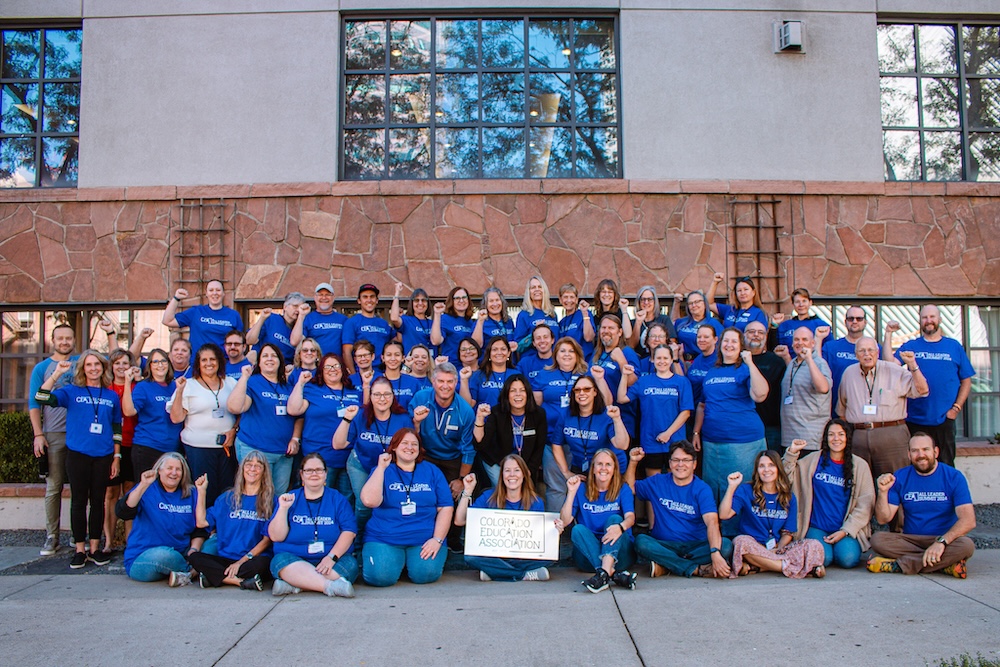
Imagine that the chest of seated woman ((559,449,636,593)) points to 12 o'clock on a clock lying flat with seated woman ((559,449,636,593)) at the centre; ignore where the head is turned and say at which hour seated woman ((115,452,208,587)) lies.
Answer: seated woman ((115,452,208,587)) is roughly at 3 o'clock from seated woman ((559,449,636,593)).

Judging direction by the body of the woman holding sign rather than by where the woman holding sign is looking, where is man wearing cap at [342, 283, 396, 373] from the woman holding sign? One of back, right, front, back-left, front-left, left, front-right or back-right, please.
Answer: back-right

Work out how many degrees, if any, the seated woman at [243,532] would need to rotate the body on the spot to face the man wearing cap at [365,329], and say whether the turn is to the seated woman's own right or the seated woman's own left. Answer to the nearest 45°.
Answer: approximately 135° to the seated woman's own left

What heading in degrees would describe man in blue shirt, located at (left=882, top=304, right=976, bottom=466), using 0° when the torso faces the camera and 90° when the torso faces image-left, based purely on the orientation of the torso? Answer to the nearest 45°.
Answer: approximately 0°

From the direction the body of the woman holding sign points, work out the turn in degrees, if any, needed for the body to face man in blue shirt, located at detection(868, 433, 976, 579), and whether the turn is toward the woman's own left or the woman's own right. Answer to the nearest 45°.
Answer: approximately 90° to the woman's own left

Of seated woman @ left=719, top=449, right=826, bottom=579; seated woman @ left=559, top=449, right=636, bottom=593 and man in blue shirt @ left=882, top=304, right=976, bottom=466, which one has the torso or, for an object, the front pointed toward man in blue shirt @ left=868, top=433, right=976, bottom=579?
man in blue shirt @ left=882, top=304, right=976, bottom=466

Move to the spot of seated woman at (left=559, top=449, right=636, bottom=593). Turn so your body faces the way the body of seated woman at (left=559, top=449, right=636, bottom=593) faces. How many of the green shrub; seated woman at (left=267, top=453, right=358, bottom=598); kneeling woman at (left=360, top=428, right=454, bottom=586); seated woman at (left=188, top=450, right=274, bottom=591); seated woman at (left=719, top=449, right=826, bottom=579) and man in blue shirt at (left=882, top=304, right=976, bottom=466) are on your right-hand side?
4

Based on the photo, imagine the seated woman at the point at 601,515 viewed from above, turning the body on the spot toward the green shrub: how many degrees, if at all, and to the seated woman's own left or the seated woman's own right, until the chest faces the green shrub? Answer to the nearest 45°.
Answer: approximately 90° to the seated woman's own right

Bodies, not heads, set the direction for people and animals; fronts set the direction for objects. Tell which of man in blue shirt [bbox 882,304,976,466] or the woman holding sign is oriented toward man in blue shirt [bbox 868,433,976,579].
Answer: man in blue shirt [bbox 882,304,976,466]

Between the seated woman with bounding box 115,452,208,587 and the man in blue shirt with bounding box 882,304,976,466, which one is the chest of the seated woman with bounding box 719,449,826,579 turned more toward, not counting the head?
the seated woman

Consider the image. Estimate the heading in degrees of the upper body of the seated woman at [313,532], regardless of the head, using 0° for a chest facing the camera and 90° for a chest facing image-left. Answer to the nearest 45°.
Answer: approximately 0°

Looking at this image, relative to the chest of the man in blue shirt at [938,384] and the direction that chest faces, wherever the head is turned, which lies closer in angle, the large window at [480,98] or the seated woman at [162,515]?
the seated woman

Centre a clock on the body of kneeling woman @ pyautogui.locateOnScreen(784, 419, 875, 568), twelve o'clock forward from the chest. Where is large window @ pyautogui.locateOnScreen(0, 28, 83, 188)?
The large window is roughly at 3 o'clock from the kneeling woman.
